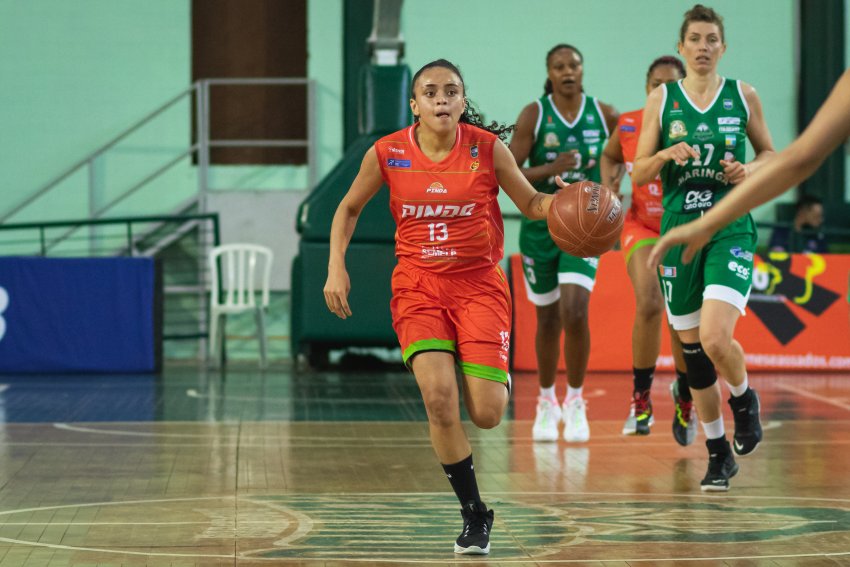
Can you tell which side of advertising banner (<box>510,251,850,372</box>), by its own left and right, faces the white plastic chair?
right

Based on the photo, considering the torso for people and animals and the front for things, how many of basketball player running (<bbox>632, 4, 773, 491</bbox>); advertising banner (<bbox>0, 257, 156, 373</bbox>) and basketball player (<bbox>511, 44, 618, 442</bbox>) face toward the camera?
3

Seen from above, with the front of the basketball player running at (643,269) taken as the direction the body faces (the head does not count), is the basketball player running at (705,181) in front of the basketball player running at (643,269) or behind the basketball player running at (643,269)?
in front

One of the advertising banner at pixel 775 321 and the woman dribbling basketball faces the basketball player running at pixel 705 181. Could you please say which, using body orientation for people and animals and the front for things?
the advertising banner

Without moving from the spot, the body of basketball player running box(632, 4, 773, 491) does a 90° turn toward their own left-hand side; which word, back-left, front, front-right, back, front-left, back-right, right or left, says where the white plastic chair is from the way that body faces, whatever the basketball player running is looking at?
back-left
